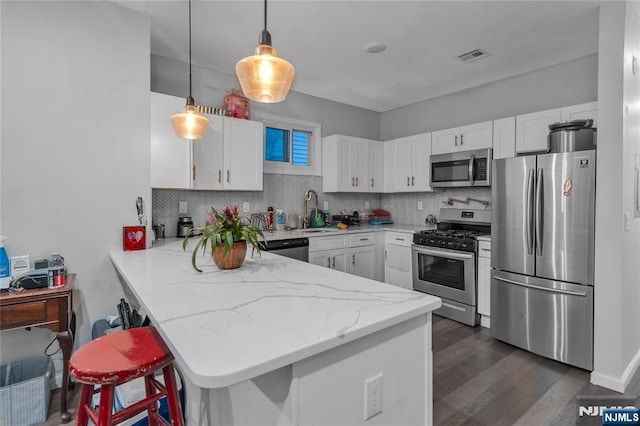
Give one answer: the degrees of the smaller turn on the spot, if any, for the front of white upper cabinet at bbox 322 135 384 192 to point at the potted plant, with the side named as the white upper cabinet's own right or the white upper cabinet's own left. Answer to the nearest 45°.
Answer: approximately 45° to the white upper cabinet's own right

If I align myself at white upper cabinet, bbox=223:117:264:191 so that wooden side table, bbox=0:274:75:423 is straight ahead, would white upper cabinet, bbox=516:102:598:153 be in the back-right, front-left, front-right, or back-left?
back-left

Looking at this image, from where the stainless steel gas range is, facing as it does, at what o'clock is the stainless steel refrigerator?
The stainless steel refrigerator is roughly at 9 o'clock from the stainless steel gas range.

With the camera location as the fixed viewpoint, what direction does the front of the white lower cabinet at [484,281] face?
facing the viewer and to the left of the viewer

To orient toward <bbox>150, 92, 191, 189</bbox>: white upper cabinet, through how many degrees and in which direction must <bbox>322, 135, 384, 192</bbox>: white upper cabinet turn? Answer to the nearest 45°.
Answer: approximately 90° to its right

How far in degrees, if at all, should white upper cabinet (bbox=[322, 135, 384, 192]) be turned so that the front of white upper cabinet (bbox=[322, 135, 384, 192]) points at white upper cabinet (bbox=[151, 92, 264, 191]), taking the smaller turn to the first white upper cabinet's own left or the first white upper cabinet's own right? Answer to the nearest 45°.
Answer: approximately 90° to the first white upper cabinet's own right

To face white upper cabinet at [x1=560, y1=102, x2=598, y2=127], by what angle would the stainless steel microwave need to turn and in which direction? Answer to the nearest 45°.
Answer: approximately 90° to its left

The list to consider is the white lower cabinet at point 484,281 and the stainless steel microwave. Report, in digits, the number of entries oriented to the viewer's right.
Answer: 0

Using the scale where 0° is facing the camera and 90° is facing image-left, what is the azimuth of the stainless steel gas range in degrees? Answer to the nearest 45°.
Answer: approximately 45°

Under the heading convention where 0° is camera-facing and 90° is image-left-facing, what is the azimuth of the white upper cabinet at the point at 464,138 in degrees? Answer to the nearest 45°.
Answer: approximately 45°
